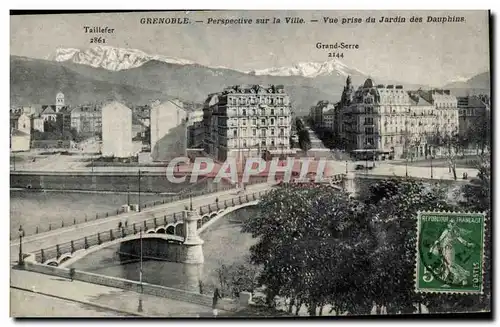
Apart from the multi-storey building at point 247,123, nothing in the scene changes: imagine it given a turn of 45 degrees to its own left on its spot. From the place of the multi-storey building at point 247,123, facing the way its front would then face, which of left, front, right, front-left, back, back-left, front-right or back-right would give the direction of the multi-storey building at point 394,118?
front-left
